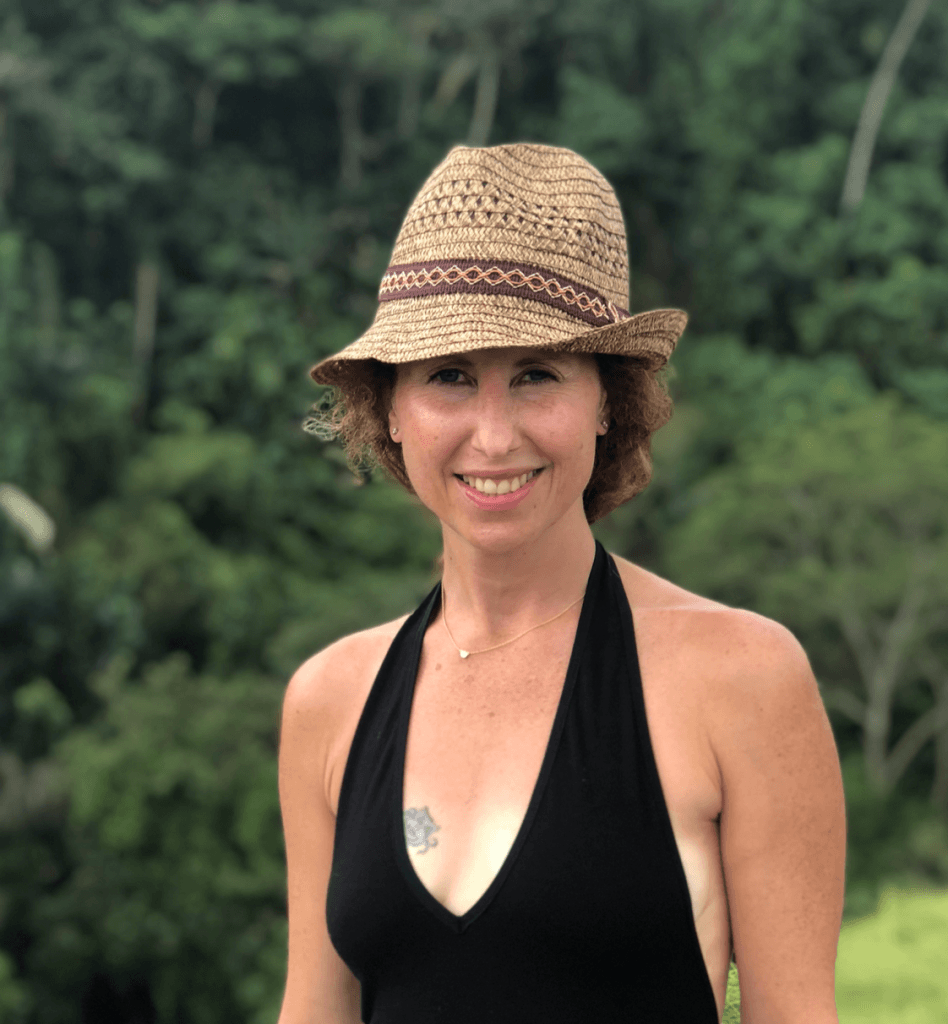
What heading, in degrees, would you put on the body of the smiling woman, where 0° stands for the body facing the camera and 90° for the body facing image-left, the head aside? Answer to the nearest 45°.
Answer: approximately 45°

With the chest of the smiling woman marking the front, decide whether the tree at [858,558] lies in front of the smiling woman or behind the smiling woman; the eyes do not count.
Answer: behind
